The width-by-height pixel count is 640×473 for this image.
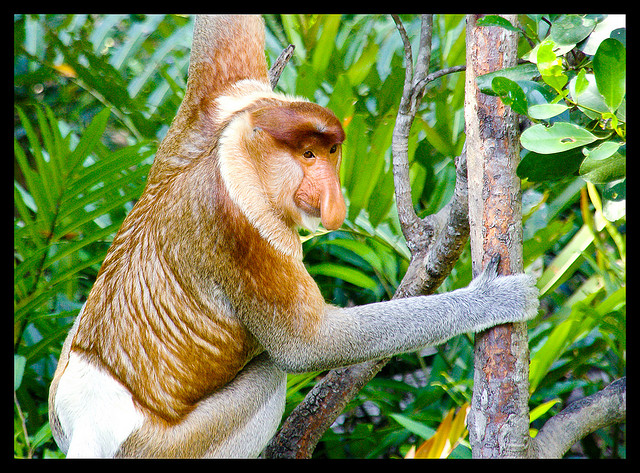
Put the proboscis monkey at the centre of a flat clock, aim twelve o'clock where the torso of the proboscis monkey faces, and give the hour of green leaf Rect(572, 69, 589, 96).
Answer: The green leaf is roughly at 1 o'clock from the proboscis monkey.

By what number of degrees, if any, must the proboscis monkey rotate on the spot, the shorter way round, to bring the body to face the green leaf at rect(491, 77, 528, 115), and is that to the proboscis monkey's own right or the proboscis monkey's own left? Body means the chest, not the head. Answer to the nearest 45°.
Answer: approximately 45° to the proboscis monkey's own right

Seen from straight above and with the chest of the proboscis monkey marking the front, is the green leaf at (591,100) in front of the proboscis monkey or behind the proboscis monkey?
in front

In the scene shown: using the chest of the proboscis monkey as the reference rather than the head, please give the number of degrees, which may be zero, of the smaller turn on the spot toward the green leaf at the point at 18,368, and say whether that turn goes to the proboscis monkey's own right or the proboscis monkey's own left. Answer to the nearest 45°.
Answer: approximately 135° to the proboscis monkey's own left

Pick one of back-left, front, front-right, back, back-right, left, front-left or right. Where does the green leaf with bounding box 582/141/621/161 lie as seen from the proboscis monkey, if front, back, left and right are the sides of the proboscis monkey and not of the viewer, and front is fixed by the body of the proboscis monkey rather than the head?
front-right

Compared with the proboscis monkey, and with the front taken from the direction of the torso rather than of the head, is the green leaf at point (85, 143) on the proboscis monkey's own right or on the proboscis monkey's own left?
on the proboscis monkey's own left

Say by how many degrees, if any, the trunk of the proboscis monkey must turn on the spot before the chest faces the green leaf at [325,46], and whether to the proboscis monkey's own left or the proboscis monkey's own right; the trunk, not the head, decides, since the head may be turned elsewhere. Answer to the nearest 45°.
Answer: approximately 45° to the proboscis monkey's own left

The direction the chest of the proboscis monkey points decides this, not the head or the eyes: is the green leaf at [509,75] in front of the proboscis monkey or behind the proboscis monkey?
in front

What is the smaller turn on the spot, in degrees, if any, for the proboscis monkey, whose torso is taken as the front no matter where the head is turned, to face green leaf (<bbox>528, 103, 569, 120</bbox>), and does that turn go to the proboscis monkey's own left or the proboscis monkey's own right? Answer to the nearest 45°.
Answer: approximately 45° to the proboscis monkey's own right

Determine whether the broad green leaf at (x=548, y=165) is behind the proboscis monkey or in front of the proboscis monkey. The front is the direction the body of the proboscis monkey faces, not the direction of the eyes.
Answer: in front

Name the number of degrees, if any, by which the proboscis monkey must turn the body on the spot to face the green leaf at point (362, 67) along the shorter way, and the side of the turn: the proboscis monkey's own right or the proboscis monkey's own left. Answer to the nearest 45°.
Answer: approximately 45° to the proboscis monkey's own left

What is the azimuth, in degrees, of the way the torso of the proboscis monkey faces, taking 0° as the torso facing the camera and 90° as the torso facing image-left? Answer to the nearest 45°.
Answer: approximately 270°
